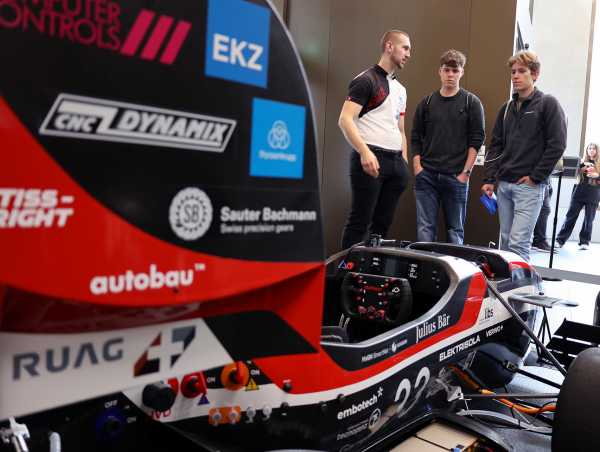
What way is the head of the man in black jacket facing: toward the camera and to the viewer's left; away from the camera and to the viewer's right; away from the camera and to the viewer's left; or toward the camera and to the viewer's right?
toward the camera and to the viewer's left

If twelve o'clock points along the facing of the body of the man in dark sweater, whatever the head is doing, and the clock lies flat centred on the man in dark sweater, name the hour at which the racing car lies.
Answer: The racing car is roughly at 12 o'clock from the man in dark sweater.

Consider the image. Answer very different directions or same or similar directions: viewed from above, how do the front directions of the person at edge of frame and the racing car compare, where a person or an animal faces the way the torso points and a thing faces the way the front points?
very different directions

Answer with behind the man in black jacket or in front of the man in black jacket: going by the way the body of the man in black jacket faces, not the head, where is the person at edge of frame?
behind

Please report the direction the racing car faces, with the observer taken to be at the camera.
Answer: facing away from the viewer and to the right of the viewer

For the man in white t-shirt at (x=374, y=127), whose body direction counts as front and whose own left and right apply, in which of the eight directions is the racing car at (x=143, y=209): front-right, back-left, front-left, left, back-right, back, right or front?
front-right

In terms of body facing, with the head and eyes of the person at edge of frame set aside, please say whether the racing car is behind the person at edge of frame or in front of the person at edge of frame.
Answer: in front

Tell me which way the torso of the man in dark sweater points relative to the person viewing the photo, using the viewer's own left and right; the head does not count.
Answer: facing the viewer

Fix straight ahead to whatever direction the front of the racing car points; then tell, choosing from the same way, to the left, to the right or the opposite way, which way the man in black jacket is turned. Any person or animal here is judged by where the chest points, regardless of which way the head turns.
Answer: the opposite way

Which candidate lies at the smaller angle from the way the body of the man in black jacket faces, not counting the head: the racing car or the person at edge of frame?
the racing car

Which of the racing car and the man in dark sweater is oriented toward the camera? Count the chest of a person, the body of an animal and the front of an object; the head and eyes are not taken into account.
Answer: the man in dark sweater
